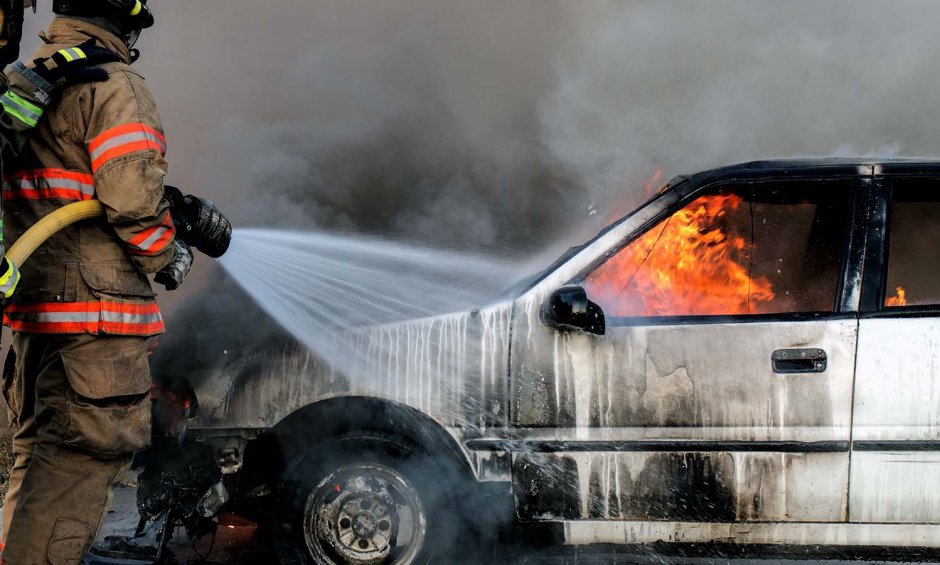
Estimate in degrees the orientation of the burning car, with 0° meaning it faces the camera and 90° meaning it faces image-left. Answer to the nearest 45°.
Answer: approximately 90°

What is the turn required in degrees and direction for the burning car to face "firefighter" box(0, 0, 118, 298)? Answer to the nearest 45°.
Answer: approximately 45° to its left
